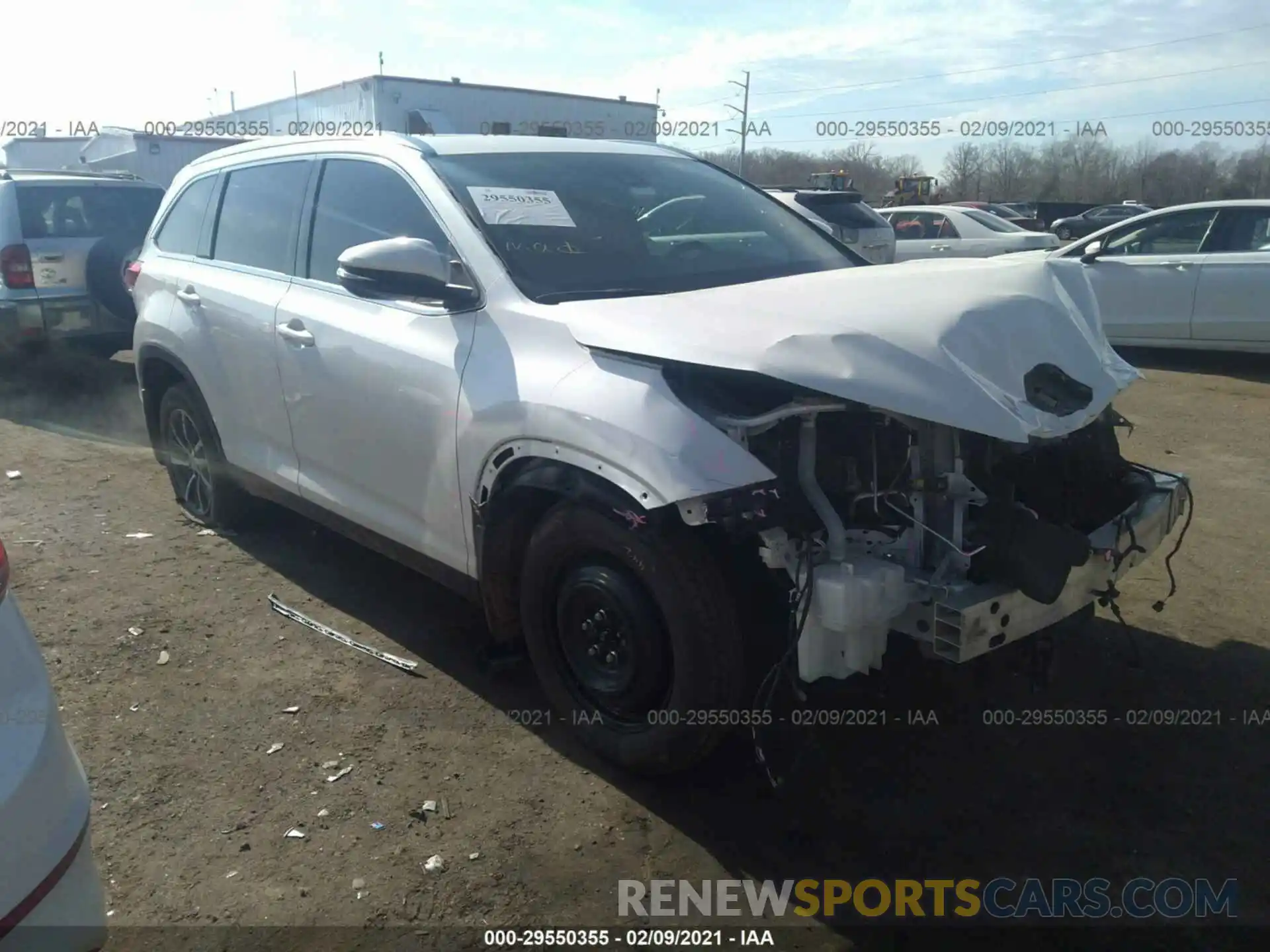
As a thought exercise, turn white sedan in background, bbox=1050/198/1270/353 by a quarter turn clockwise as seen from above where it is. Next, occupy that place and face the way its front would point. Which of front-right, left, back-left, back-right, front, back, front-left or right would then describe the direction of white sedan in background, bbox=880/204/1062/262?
front-left

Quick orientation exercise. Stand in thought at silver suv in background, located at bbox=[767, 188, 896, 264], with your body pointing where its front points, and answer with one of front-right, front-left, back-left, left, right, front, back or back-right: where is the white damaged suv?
back-left

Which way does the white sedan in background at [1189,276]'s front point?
to the viewer's left

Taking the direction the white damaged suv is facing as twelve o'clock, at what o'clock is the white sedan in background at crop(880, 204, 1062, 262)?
The white sedan in background is roughly at 8 o'clock from the white damaged suv.

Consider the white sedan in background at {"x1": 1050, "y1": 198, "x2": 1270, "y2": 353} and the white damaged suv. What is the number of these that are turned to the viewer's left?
1

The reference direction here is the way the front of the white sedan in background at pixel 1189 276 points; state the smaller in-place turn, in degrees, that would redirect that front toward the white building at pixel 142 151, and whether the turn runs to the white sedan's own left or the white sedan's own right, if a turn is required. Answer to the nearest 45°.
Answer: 0° — it already faces it

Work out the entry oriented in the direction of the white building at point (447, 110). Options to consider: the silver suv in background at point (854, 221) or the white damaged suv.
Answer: the silver suv in background

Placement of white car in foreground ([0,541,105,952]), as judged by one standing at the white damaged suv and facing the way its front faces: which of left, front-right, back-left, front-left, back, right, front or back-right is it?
right

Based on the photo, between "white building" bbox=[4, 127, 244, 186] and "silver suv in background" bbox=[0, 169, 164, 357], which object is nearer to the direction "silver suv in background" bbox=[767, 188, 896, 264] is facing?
the white building

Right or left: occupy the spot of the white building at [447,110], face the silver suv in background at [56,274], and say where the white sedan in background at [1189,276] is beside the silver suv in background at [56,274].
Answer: left

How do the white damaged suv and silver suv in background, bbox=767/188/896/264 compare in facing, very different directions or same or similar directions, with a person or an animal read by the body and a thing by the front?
very different directions

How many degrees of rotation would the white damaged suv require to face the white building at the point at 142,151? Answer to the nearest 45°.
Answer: approximately 180°

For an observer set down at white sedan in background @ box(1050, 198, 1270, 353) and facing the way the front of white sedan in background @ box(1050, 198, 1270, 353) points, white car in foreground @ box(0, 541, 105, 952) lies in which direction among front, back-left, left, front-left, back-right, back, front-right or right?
left

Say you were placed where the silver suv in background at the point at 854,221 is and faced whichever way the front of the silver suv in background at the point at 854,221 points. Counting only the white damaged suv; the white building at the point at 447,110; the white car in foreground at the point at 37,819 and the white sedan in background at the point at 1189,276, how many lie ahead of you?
1

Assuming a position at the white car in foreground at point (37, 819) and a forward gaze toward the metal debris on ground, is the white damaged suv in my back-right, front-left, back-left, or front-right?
front-right

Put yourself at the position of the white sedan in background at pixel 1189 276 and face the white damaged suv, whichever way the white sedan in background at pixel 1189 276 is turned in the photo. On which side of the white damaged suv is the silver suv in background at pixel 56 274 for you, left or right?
right

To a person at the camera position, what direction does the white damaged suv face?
facing the viewer and to the right of the viewer

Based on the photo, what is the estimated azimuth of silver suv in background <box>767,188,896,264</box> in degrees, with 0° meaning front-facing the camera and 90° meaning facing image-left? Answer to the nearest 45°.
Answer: approximately 135°

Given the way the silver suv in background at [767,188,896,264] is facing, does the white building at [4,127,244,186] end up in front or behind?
in front

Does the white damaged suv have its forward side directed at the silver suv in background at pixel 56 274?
no
